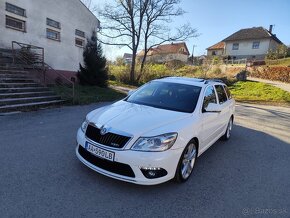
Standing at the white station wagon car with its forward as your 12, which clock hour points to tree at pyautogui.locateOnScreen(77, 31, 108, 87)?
The tree is roughly at 4 o'clock from the white station wagon car.

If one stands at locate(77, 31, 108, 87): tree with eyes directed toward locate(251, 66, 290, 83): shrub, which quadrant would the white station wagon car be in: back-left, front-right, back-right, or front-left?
back-right

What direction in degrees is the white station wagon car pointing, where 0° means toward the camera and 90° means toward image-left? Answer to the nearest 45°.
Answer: approximately 45°

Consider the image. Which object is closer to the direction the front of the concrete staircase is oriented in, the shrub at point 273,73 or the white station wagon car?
the white station wagon car

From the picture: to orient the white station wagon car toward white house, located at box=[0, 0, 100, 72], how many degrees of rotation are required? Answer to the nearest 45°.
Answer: approximately 90° to its right

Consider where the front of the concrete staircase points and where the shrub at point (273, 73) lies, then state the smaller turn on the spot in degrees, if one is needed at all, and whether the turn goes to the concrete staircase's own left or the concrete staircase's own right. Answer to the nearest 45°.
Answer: approximately 45° to the concrete staircase's own left

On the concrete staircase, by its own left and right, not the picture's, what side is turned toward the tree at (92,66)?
left

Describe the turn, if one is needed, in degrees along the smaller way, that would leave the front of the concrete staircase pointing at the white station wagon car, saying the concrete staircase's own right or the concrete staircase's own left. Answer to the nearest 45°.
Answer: approximately 45° to the concrete staircase's own right

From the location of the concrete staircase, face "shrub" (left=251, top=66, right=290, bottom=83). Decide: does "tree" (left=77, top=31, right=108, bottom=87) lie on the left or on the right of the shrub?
left

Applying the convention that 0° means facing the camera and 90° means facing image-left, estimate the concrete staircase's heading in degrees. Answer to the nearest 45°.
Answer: approximately 315°
